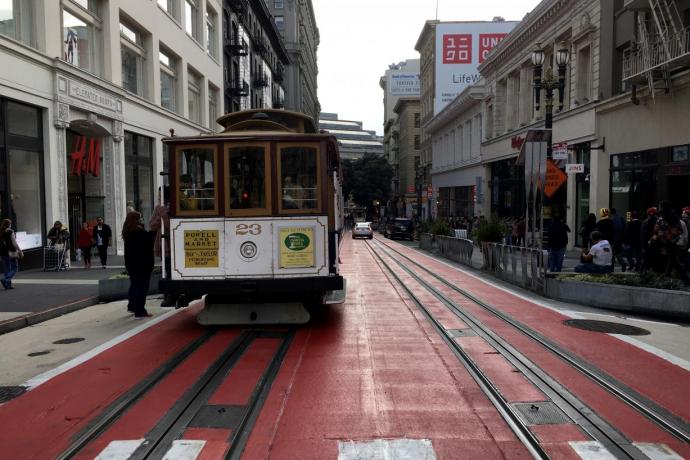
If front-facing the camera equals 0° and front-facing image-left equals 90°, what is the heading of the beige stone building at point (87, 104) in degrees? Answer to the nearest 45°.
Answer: approximately 315°

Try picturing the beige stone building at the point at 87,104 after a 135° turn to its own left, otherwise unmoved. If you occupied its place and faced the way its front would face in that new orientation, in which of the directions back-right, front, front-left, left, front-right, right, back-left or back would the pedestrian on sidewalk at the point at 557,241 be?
back-right

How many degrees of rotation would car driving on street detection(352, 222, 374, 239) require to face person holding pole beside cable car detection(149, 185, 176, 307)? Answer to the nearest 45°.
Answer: approximately 180°

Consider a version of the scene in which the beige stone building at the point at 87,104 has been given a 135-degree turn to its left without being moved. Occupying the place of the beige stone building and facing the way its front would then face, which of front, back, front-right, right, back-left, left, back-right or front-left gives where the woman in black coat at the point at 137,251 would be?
back

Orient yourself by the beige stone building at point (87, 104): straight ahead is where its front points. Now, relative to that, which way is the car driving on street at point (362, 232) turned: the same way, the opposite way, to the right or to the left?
to the right

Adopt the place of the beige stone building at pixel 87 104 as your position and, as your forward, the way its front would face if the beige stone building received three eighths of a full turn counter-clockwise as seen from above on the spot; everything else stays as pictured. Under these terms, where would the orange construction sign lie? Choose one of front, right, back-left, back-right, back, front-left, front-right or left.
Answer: back-right

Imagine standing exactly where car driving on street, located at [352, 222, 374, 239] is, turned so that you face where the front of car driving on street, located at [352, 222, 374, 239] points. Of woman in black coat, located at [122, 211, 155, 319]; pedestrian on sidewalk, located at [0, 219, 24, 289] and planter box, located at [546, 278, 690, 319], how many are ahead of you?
3

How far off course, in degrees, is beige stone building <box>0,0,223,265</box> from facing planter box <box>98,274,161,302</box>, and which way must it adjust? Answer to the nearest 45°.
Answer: approximately 45° to its right

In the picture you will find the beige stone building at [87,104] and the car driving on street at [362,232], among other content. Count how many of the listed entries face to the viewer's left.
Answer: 0

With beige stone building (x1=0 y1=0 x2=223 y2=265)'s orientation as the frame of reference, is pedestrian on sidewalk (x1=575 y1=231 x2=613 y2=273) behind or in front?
in front

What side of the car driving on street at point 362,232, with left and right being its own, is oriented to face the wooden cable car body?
front

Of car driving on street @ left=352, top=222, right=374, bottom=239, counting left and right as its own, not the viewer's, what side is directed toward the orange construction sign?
back
